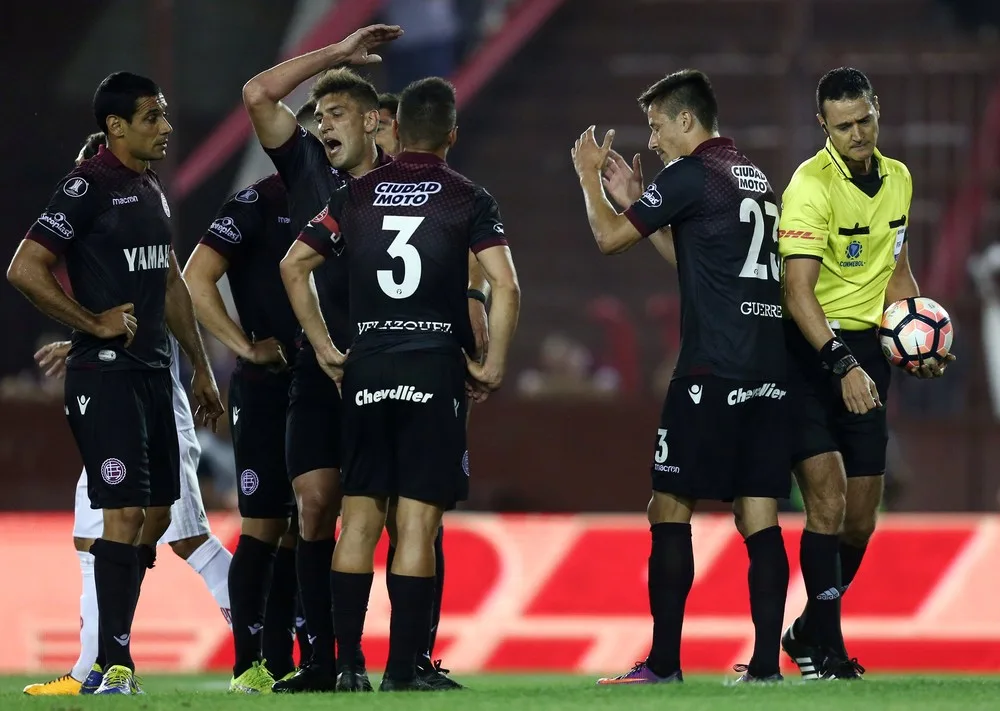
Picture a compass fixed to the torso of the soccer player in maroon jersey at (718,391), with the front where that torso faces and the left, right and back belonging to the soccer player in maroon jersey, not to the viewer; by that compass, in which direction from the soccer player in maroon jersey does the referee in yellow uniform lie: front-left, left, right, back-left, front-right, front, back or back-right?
right

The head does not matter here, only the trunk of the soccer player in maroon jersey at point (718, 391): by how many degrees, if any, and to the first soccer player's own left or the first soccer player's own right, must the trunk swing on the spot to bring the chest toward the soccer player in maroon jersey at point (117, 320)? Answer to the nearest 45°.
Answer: approximately 45° to the first soccer player's own left

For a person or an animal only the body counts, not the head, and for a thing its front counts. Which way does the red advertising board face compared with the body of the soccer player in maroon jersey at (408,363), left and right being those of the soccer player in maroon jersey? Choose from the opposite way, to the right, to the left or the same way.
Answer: the opposite way

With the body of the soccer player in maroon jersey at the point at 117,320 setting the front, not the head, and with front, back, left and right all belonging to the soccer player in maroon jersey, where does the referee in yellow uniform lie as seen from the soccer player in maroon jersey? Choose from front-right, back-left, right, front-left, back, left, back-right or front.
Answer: front-left

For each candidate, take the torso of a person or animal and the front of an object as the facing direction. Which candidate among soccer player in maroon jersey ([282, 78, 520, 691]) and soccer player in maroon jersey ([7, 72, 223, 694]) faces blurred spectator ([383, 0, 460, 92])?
soccer player in maroon jersey ([282, 78, 520, 691])

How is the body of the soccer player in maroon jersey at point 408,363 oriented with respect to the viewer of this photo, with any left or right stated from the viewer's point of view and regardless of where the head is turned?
facing away from the viewer

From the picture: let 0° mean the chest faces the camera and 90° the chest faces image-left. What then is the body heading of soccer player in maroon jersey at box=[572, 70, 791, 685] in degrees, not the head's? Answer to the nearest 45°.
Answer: approximately 135°

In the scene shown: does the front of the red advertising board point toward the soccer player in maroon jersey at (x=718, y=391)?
yes

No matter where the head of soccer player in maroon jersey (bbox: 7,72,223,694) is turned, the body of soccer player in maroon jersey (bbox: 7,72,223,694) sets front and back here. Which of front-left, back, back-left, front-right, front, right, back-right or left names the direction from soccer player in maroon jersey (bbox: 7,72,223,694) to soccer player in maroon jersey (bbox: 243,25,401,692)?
front-left

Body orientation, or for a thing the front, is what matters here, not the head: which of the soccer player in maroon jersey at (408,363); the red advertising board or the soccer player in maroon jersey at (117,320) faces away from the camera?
the soccer player in maroon jersey at (408,363)

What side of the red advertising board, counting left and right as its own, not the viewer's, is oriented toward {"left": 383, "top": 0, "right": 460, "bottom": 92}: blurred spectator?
back

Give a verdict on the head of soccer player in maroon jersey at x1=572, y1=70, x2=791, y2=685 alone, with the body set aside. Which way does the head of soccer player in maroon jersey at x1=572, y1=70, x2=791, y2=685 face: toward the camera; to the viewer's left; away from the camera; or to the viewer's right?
to the viewer's left

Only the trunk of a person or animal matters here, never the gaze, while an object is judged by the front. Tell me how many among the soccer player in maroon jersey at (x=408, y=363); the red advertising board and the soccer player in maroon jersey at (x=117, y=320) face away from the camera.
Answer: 1

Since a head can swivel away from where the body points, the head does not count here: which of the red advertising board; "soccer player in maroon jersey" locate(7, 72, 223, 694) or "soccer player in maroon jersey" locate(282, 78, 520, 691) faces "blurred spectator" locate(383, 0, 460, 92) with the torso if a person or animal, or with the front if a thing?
"soccer player in maroon jersey" locate(282, 78, 520, 691)

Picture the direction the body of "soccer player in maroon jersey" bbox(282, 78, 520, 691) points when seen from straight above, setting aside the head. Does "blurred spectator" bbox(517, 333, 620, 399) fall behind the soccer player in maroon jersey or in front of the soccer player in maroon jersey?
in front

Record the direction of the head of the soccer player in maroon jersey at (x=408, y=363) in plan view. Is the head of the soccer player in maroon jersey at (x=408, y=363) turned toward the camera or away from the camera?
away from the camera
